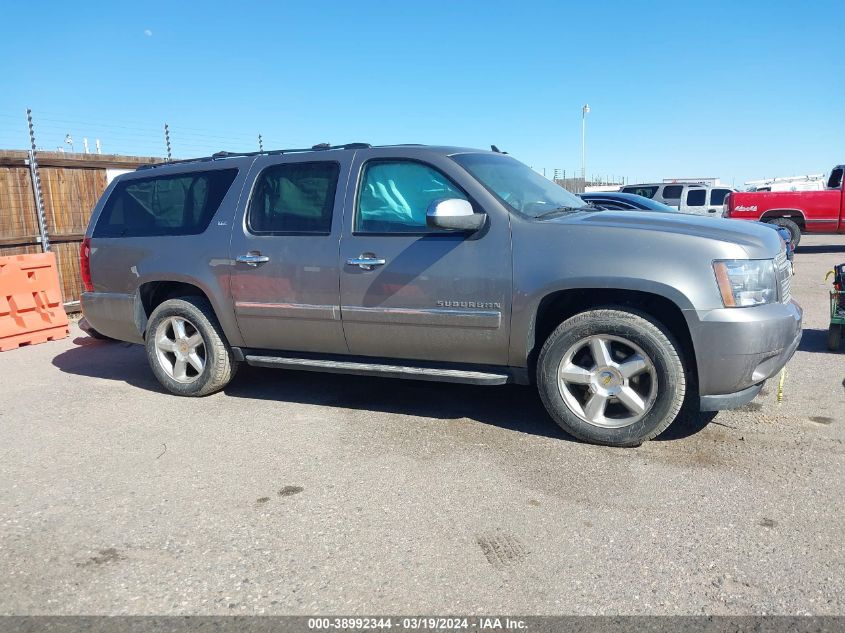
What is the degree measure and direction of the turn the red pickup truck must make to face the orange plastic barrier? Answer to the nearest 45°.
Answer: approximately 135° to its right

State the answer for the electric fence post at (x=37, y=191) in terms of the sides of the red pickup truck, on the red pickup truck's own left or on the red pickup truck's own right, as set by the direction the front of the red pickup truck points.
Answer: on the red pickup truck's own right

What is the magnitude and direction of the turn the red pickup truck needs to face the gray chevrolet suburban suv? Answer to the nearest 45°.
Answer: approximately 90° to its right

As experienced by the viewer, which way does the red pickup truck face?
facing to the right of the viewer

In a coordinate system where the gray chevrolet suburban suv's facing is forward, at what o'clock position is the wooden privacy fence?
The wooden privacy fence is roughly at 6 o'clock from the gray chevrolet suburban suv.

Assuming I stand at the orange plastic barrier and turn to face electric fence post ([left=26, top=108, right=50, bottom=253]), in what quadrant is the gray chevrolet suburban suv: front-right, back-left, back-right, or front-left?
back-right

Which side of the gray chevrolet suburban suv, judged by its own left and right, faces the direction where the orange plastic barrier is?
back

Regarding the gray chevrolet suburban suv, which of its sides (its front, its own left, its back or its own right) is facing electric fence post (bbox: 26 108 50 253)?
back

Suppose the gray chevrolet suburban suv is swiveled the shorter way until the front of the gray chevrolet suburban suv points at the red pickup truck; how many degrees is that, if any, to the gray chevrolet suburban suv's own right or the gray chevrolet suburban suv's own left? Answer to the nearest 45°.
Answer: approximately 90° to the gray chevrolet suburban suv's own left
